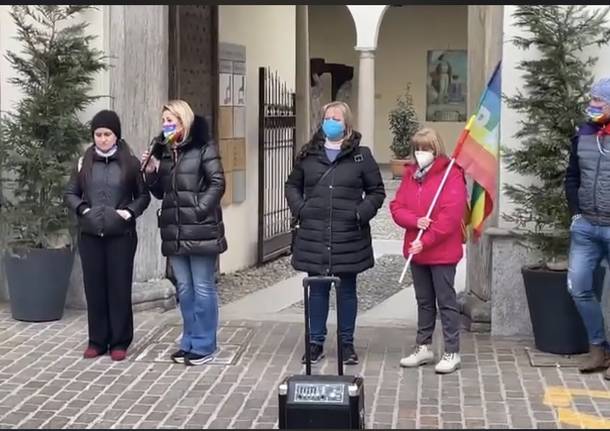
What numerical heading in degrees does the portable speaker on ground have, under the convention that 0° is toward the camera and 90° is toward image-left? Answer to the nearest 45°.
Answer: approximately 0°

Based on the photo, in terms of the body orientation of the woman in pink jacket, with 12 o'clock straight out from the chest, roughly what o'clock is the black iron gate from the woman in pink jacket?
The black iron gate is roughly at 4 o'clock from the woman in pink jacket.

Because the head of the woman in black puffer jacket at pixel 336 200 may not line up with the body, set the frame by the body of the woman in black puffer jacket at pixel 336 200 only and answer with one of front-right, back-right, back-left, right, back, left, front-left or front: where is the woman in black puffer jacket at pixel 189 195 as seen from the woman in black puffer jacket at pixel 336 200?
right

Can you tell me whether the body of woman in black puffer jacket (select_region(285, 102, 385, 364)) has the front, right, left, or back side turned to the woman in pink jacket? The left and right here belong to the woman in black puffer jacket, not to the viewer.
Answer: left

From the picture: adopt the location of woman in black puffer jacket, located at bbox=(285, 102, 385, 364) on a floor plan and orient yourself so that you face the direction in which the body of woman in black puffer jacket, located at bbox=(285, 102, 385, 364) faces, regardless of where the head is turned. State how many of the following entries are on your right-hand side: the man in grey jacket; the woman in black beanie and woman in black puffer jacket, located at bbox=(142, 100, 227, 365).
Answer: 2

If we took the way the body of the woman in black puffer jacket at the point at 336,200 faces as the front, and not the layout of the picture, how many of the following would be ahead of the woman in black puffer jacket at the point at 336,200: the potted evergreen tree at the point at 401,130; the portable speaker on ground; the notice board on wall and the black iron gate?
1

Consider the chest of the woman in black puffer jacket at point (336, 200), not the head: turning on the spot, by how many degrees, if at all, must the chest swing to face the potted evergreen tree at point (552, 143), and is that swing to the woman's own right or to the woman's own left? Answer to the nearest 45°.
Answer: approximately 90° to the woman's own left

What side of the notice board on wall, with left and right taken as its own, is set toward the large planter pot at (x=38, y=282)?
right

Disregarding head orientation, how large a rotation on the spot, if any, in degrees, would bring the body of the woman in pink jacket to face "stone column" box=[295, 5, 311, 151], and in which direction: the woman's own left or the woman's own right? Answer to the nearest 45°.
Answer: approximately 135° to the woman's own right

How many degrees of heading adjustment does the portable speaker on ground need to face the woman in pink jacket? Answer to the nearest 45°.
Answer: approximately 180°

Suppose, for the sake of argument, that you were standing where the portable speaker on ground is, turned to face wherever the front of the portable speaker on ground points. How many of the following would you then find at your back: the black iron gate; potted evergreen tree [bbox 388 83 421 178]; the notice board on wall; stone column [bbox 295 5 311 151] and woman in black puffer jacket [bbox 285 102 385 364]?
5

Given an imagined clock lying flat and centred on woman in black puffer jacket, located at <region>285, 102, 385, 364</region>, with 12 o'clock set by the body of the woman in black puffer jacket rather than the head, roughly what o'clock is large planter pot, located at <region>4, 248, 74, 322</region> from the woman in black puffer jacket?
The large planter pot is roughly at 4 o'clock from the woman in black puffer jacket.

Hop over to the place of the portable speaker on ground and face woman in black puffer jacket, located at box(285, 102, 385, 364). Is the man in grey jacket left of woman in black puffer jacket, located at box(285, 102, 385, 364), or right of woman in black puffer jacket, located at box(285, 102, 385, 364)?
right
